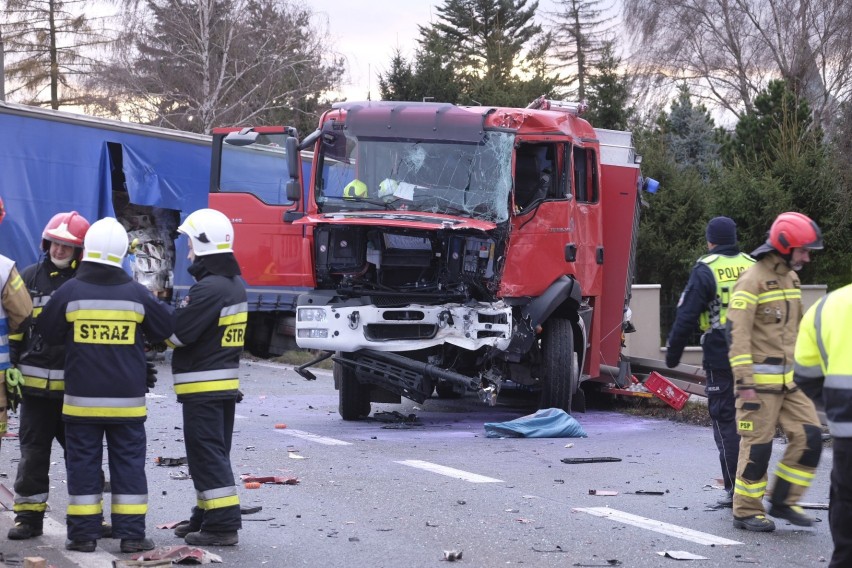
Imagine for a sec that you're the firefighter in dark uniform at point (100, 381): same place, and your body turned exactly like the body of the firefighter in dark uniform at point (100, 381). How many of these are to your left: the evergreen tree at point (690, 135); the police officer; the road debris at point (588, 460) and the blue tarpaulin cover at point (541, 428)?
0

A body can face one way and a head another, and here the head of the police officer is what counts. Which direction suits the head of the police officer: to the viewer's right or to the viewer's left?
to the viewer's left

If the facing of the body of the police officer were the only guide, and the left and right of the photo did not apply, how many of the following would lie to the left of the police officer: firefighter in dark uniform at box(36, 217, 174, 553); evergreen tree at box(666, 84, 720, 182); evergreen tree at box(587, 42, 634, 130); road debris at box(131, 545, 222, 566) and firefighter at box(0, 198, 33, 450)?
3

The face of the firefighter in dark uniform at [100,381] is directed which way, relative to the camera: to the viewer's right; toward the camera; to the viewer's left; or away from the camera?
away from the camera

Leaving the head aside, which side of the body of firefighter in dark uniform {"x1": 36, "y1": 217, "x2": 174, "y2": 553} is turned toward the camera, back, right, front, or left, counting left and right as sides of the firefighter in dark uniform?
back

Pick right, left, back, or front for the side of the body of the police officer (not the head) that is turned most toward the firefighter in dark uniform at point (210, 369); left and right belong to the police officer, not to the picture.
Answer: left

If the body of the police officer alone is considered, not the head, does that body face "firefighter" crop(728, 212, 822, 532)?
no

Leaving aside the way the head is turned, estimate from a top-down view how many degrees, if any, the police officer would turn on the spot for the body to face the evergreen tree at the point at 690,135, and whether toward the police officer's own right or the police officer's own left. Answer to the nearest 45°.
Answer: approximately 45° to the police officer's own right

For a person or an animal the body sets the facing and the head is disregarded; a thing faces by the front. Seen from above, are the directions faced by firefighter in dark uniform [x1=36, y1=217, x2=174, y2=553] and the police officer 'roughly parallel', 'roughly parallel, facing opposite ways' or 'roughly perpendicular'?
roughly parallel

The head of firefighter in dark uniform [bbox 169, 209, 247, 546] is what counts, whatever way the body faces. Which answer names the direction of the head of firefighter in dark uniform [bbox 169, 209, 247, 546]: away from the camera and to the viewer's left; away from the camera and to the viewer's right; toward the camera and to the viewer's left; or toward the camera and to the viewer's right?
away from the camera and to the viewer's left

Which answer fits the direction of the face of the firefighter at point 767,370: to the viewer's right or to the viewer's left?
to the viewer's right
